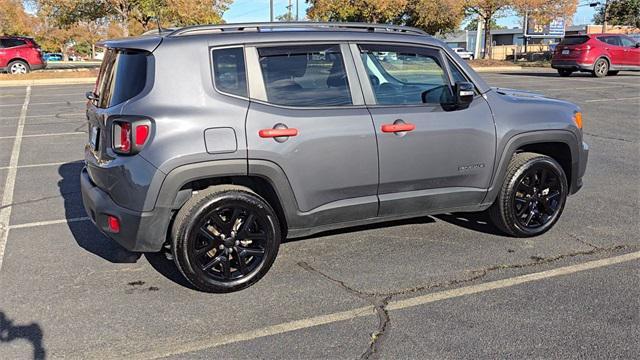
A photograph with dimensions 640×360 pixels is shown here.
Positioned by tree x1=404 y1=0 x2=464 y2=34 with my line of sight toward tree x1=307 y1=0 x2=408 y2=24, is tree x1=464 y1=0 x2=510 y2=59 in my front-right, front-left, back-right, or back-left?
back-left

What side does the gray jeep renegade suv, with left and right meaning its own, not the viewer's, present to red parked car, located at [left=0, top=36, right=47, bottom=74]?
left

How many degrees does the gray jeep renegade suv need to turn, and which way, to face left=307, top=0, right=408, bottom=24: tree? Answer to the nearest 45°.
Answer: approximately 45° to its left

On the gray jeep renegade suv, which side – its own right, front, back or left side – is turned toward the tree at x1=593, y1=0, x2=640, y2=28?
front

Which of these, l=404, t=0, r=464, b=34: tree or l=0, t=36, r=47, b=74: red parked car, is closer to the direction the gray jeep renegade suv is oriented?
the tree

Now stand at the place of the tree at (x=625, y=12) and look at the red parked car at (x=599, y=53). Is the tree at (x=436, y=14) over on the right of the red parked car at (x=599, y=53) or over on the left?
right

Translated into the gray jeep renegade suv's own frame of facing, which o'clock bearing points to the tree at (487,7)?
The tree is roughly at 11 o'clock from the gray jeep renegade suv.

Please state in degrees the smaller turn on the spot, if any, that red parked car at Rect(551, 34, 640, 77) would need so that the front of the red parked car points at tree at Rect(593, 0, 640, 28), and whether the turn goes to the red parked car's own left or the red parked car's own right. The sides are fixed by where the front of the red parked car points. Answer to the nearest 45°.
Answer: approximately 45° to the red parked car's own left

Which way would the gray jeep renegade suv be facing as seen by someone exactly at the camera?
facing away from the viewer and to the right of the viewer

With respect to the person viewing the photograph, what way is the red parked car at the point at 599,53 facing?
facing away from the viewer and to the right of the viewer

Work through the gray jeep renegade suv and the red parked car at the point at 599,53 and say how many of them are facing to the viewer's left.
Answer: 0

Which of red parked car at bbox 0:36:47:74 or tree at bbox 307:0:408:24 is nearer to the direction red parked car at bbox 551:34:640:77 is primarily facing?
the tree
